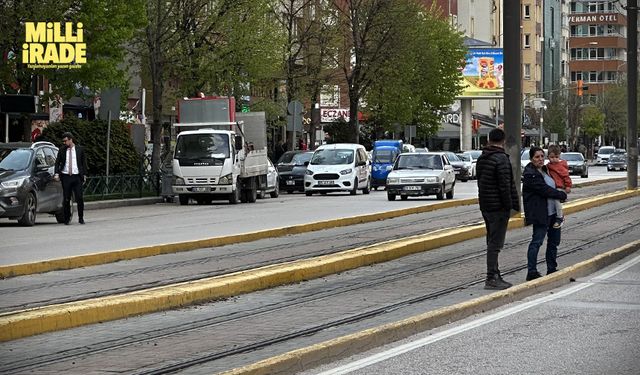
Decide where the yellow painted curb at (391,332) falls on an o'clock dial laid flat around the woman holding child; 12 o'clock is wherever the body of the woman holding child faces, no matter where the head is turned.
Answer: The yellow painted curb is roughly at 2 o'clock from the woman holding child.

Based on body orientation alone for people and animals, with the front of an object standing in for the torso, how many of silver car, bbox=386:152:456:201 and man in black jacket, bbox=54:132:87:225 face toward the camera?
2

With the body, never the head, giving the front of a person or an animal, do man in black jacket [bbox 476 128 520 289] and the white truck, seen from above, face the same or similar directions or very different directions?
very different directions

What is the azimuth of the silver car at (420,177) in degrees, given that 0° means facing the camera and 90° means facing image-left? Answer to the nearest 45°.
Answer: approximately 0°

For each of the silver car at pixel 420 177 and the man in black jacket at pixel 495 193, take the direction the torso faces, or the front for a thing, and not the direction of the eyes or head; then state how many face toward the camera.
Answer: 1

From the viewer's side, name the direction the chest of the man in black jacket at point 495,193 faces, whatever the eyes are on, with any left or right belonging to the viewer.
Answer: facing away from the viewer and to the right of the viewer

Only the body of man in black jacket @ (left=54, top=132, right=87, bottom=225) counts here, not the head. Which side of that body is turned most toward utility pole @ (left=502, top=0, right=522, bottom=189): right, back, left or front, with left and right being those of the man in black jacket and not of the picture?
left

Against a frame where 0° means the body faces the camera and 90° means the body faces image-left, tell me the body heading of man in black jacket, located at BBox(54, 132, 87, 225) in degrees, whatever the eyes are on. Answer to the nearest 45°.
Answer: approximately 0°

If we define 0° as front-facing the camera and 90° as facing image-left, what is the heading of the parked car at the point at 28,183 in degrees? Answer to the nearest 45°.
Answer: approximately 45°

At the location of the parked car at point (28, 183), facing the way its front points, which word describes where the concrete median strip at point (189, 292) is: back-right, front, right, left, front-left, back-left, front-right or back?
front-left

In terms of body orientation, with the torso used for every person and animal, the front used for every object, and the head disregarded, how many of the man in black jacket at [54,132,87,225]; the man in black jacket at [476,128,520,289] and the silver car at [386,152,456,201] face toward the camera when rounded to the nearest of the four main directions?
2
